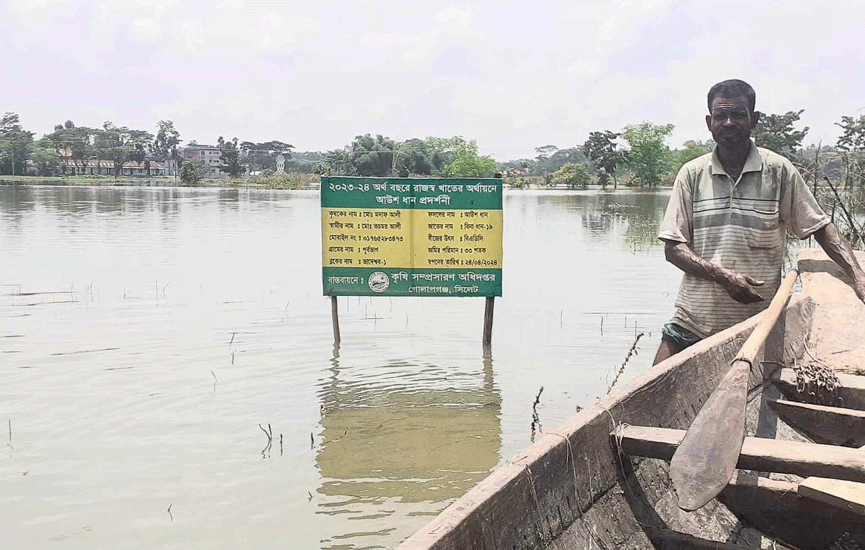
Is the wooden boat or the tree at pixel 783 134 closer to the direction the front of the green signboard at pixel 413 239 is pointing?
the wooden boat

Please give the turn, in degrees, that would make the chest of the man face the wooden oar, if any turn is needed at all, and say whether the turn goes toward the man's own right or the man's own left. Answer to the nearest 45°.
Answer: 0° — they already face it

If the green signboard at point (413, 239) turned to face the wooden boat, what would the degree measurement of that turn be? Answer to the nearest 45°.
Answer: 0° — it already faces it

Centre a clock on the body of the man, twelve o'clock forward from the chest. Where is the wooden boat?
The wooden boat is roughly at 12 o'clock from the man.

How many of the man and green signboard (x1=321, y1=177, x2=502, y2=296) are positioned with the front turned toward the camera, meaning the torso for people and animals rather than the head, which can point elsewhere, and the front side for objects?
2

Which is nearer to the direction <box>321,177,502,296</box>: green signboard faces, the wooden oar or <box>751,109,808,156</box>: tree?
the wooden oar

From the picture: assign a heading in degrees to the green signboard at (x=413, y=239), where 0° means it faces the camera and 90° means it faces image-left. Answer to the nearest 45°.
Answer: approximately 0°

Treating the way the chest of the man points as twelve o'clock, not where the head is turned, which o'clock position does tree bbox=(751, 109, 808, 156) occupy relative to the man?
The tree is roughly at 6 o'clock from the man.
